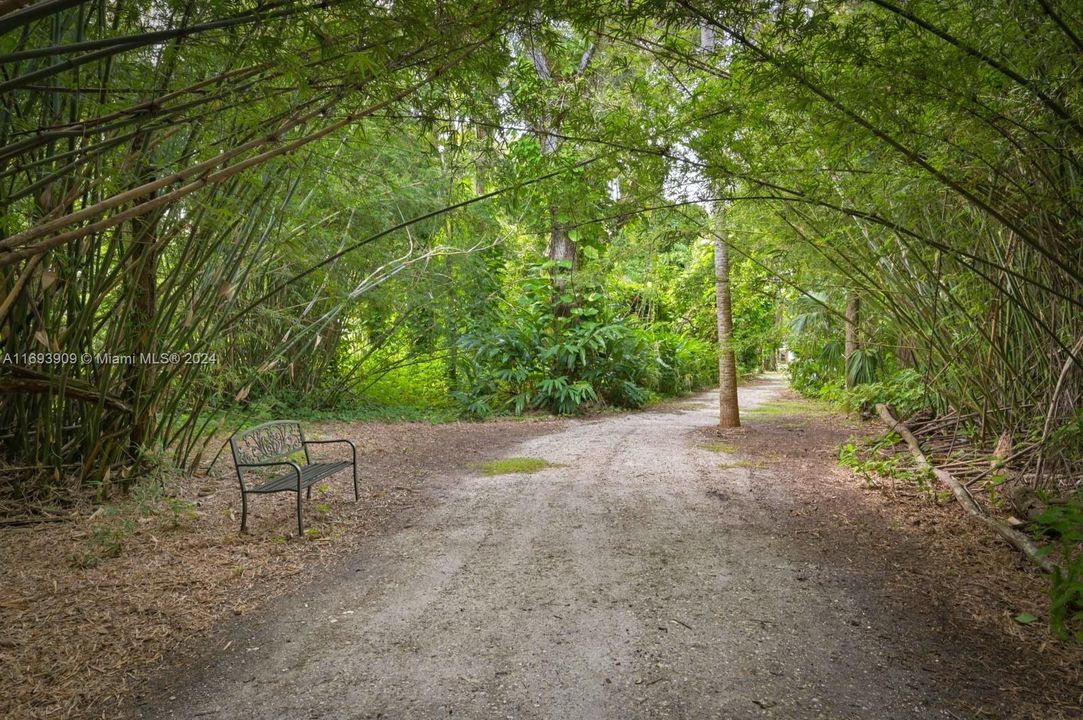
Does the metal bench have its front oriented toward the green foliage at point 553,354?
no

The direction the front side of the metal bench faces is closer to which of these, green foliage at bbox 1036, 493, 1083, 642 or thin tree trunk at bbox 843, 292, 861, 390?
the green foliage

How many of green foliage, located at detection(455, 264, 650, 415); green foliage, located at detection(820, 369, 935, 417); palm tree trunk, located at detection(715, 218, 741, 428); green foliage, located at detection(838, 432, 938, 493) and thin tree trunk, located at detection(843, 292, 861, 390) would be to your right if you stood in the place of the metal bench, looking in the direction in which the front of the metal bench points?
0

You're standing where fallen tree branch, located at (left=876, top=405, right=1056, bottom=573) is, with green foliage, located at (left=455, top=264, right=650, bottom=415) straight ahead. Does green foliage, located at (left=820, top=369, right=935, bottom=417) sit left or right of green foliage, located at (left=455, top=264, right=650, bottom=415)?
right

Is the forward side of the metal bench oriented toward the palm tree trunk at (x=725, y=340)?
no

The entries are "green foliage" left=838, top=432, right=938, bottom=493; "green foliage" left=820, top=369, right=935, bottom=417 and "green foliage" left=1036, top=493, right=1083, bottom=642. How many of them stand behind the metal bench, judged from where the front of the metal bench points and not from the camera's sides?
0

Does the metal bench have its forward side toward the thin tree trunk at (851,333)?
no

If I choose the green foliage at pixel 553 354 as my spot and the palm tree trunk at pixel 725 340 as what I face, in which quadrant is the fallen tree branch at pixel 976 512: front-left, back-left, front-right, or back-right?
front-right

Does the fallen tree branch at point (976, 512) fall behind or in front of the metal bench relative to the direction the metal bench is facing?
in front

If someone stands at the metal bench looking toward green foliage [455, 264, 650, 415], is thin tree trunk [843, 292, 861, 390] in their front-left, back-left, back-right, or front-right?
front-right

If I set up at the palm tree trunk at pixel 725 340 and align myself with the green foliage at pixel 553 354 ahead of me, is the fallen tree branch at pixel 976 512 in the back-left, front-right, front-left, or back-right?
back-left

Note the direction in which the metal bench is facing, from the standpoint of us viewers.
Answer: facing the viewer and to the right of the viewer

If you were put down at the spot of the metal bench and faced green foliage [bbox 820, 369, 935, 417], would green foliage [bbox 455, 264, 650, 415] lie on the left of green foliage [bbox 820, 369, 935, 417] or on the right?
left

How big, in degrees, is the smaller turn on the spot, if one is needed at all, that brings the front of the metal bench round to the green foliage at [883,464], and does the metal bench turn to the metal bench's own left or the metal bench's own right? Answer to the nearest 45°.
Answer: approximately 45° to the metal bench's own left

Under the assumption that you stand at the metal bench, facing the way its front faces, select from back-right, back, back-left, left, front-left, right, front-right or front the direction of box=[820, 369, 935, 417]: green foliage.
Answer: front-left

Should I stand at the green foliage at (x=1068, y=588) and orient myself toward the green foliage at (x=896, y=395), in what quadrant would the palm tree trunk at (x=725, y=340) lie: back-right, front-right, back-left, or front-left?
front-left

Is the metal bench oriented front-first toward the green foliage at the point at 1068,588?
yes
